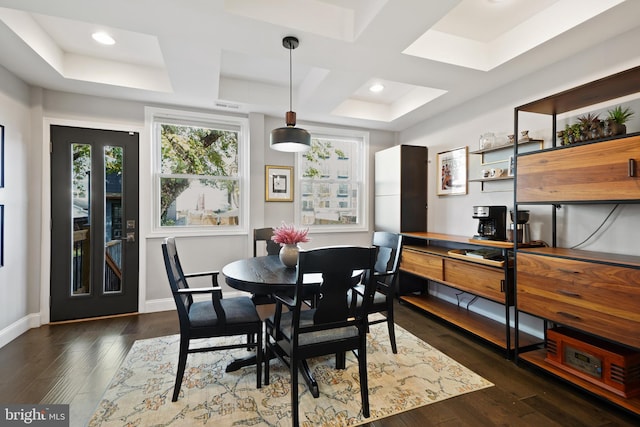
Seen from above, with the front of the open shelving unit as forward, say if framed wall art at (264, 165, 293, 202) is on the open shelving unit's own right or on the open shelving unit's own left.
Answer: on the open shelving unit's own right

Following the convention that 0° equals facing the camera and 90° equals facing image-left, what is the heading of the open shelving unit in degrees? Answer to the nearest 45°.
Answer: approximately 45°

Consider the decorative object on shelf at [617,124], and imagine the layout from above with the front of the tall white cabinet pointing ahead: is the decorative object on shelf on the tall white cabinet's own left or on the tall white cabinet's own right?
on the tall white cabinet's own left

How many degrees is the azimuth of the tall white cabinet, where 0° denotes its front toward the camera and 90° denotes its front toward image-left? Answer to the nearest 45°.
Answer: approximately 45°

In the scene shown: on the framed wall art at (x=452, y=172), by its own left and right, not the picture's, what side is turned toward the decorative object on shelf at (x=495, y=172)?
left

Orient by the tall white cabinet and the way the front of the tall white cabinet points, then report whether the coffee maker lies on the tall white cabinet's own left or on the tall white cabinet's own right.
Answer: on the tall white cabinet's own left

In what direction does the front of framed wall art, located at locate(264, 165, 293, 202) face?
toward the camera

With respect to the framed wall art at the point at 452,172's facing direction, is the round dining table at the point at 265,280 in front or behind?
in front

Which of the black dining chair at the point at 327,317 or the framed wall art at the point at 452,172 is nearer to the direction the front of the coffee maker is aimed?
the black dining chair

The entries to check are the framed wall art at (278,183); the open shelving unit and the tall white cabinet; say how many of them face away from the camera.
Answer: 0

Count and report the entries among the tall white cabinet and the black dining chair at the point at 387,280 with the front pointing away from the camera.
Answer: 0

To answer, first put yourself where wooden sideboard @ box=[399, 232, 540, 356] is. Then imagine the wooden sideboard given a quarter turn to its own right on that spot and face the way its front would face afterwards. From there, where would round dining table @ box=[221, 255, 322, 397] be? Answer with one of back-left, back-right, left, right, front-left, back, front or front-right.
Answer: left

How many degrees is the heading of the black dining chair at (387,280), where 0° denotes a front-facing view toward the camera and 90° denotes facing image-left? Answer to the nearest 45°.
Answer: approximately 45°

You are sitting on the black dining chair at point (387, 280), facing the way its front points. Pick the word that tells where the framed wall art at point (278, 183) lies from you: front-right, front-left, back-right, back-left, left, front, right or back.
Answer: right

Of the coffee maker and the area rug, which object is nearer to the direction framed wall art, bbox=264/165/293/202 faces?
the area rug

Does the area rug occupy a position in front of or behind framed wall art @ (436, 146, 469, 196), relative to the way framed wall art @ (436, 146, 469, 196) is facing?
in front

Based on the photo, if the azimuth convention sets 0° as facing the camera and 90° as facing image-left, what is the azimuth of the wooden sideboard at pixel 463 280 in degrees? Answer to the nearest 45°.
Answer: approximately 45°

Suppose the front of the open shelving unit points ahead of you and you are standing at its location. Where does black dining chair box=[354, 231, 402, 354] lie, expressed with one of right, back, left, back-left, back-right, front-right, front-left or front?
front-right
